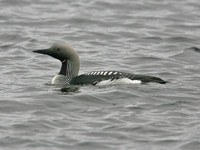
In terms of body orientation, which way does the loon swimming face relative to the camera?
to the viewer's left
